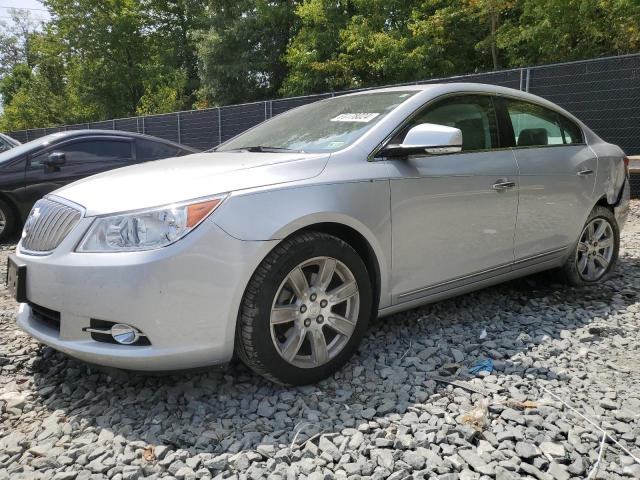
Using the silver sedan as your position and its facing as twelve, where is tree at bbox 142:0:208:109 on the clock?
The tree is roughly at 4 o'clock from the silver sedan.

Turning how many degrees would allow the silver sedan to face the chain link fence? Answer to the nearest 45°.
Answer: approximately 180°

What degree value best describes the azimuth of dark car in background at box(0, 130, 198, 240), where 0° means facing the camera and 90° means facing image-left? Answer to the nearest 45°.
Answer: approximately 90°

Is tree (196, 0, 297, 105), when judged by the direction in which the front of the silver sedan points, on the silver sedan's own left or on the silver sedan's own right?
on the silver sedan's own right

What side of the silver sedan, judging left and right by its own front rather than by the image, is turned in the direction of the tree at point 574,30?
back

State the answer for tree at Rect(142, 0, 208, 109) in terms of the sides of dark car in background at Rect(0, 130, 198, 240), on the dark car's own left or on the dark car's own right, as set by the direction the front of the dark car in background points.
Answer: on the dark car's own right

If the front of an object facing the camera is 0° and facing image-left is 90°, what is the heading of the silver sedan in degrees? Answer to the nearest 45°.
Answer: approximately 45°
